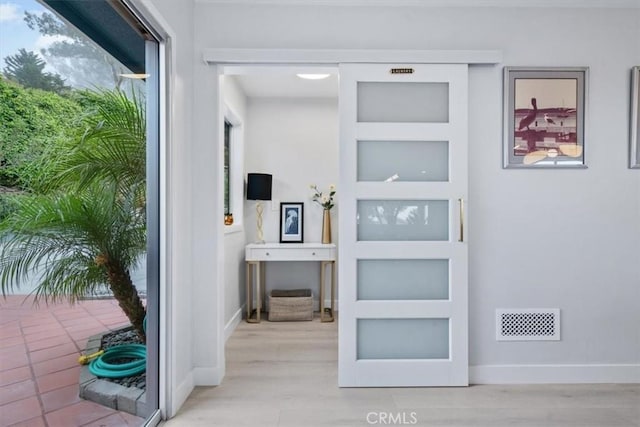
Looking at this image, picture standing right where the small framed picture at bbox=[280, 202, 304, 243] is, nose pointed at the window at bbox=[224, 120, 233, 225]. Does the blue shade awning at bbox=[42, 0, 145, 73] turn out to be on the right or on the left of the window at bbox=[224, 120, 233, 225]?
left

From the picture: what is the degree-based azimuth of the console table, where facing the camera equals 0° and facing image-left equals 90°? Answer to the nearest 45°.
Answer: approximately 0°

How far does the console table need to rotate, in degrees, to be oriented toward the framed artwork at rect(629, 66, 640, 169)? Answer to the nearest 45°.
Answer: approximately 45° to its left

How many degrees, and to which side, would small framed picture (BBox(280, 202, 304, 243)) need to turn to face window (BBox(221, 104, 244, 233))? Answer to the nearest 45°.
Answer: approximately 90° to its right

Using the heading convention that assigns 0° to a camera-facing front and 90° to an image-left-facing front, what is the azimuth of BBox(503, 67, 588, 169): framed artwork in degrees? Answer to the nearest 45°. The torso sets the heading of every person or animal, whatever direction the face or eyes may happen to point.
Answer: approximately 0°

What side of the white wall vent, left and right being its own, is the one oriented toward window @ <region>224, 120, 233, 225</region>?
right

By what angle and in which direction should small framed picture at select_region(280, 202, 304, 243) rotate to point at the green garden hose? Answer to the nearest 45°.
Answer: approximately 45° to its right

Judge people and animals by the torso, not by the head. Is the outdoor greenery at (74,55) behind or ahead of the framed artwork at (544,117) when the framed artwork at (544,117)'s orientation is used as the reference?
behind

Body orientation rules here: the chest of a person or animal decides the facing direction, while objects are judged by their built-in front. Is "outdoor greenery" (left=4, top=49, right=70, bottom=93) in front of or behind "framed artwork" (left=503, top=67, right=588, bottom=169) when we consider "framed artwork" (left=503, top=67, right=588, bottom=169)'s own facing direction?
behind

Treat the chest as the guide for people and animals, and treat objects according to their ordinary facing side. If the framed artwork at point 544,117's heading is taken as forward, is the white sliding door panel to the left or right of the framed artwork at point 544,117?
on its right
